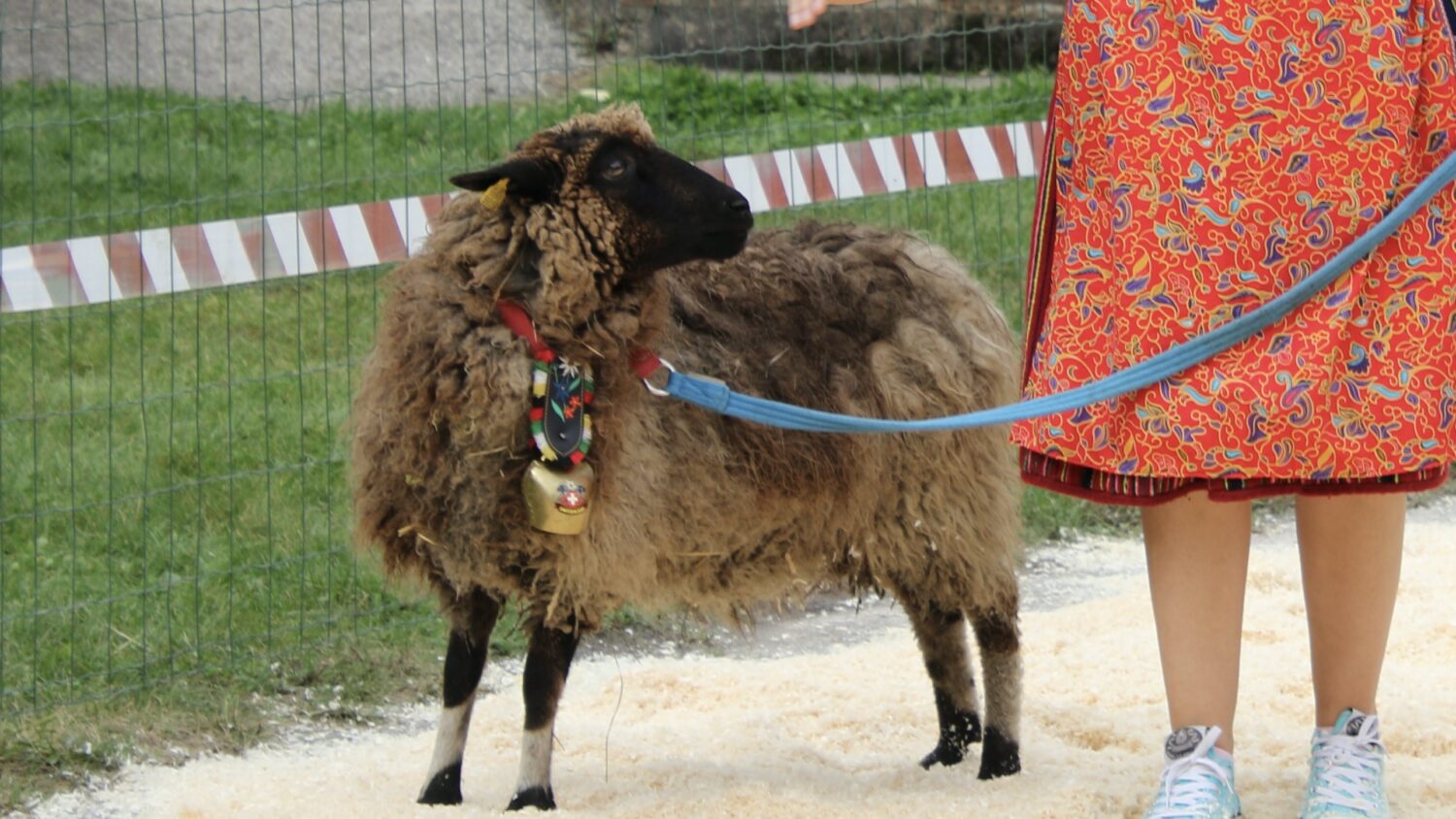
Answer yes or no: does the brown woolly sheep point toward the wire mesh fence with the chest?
no

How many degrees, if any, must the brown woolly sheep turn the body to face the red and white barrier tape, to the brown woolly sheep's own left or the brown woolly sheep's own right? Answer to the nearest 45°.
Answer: approximately 90° to the brown woolly sheep's own right

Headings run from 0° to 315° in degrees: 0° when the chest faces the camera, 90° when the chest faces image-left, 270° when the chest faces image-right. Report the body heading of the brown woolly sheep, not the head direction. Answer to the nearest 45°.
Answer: approximately 45°
